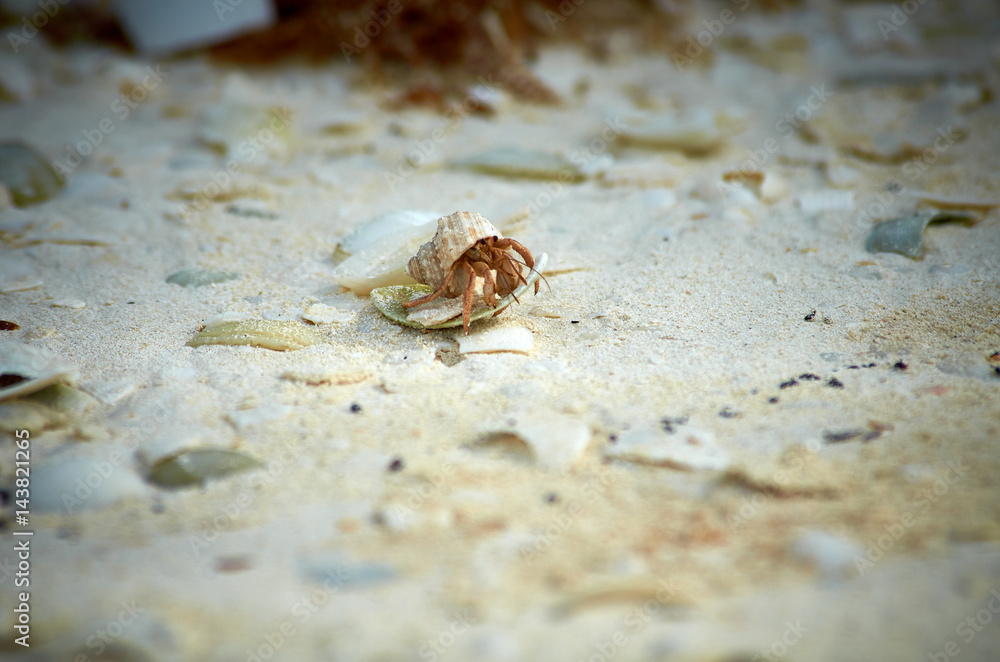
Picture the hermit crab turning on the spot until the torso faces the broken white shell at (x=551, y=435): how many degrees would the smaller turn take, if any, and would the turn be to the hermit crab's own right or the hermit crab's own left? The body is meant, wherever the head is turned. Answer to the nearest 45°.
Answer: approximately 45° to the hermit crab's own right

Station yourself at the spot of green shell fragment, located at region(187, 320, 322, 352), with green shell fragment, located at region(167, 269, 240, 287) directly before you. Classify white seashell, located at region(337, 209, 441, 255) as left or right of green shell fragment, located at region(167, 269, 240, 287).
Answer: right

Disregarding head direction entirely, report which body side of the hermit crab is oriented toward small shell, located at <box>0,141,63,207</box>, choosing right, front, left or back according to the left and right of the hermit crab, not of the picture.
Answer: back

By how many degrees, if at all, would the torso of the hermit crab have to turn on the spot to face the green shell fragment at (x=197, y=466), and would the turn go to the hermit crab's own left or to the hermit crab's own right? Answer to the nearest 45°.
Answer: approximately 90° to the hermit crab's own right

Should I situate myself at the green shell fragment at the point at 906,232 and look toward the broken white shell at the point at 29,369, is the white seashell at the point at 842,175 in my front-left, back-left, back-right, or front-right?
back-right

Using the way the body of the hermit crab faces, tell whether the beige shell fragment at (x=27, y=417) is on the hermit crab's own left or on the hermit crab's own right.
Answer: on the hermit crab's own right

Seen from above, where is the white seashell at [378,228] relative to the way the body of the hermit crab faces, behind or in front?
behind

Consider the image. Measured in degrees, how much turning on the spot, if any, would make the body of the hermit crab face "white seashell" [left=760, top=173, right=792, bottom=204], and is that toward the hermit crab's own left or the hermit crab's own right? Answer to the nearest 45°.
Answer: approximately 90° to the hermit crab's own left

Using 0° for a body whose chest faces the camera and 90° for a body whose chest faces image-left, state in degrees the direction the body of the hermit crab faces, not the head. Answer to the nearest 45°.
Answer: approximately 315°

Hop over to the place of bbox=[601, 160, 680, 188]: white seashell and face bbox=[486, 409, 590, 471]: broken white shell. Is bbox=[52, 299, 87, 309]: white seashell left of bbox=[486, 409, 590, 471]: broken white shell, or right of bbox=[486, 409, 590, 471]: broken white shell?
right

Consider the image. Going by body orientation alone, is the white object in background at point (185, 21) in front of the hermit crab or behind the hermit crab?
behind
